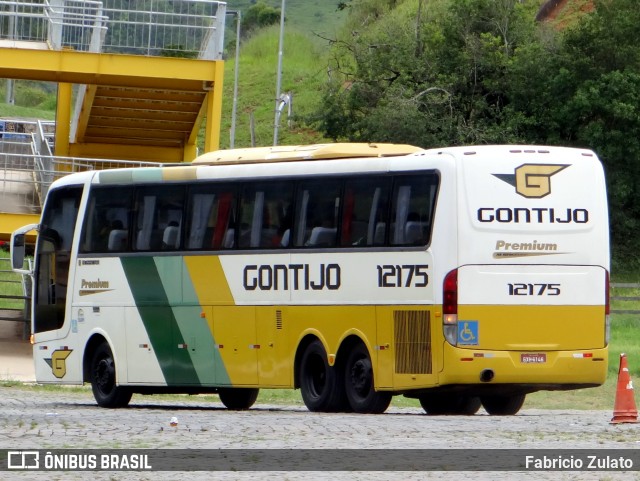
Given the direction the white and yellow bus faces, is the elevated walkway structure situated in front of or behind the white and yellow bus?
in front

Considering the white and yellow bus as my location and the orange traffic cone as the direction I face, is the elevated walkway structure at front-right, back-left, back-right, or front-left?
back-left

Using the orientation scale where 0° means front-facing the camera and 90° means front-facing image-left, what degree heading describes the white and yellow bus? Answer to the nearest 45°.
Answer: approximately 135°

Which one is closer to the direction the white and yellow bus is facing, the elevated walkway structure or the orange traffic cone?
the elevated walkway structure

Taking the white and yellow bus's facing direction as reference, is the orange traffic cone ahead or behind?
behind

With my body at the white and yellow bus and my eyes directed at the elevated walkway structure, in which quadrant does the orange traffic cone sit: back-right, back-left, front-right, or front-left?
back-right
